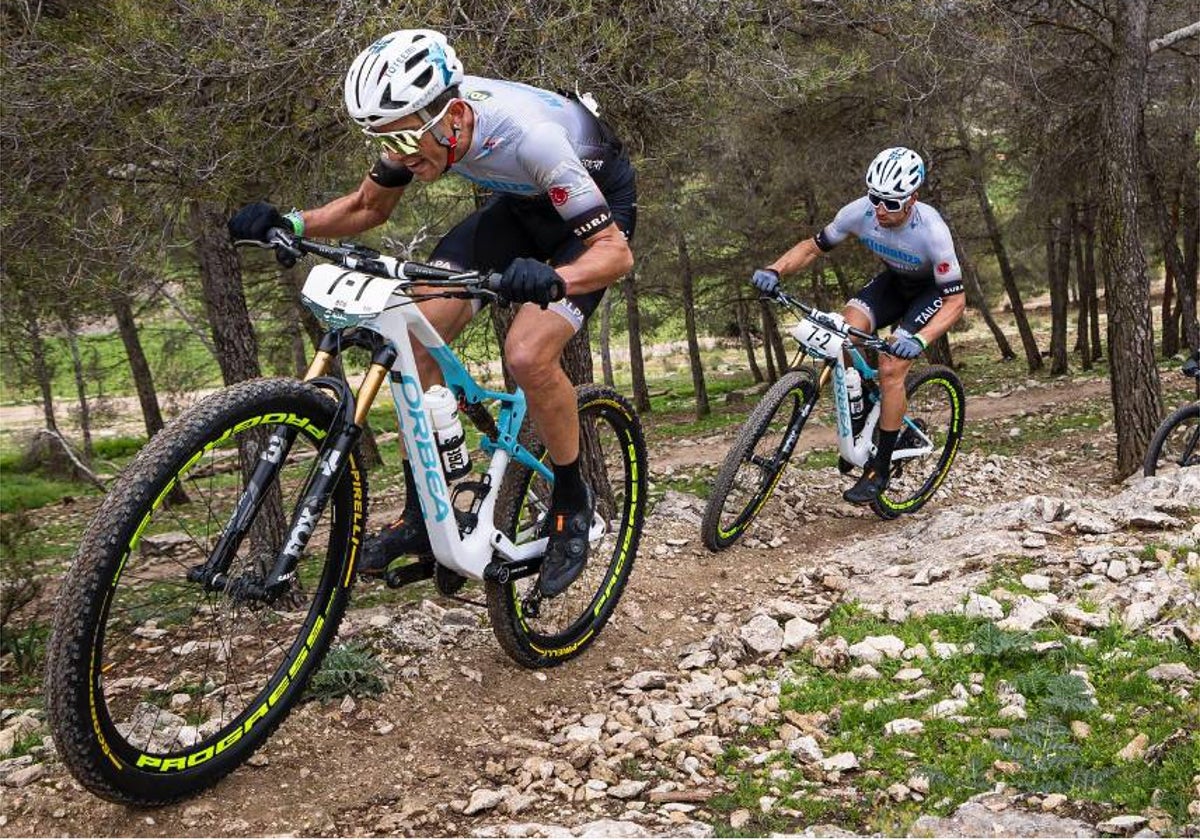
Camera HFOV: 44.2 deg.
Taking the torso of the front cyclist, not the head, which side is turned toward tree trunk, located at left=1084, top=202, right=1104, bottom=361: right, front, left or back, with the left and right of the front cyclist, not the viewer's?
back

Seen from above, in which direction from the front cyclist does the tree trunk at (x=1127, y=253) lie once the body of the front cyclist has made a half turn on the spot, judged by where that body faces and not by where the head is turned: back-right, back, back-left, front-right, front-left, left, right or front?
front

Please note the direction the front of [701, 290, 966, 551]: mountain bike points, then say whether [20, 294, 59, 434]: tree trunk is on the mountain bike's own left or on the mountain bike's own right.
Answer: on the mountain bike's own right

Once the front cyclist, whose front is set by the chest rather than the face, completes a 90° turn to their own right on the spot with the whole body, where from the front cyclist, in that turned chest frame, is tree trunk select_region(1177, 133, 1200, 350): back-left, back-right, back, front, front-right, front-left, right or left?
right

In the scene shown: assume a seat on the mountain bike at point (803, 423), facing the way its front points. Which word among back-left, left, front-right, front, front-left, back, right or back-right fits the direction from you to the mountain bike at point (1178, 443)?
back

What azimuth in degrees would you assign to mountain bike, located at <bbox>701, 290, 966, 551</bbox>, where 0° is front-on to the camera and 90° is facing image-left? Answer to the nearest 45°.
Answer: approximately 45°

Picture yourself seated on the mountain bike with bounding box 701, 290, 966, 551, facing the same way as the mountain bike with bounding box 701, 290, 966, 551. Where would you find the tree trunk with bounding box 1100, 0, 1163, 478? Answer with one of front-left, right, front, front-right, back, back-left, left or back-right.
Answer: back

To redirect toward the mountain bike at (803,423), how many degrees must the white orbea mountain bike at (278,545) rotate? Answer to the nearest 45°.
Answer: approximately 180°

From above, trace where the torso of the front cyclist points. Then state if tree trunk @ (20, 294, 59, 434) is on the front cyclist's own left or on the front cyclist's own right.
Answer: on the front cyclist's own right

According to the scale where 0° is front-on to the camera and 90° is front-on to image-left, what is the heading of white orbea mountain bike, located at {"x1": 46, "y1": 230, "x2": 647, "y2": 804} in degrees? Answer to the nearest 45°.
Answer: approximately 45°

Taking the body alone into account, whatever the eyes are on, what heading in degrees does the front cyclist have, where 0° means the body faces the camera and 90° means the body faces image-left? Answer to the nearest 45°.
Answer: approximately 45°
